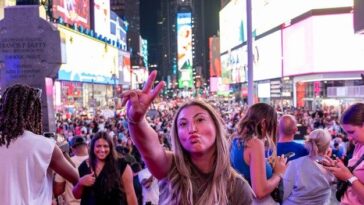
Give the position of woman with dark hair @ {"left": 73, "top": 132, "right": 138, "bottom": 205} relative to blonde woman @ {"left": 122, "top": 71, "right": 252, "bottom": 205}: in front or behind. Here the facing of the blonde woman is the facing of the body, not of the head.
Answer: behind

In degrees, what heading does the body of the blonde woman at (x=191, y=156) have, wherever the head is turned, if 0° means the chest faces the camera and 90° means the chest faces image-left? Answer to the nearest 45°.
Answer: approximately 0°

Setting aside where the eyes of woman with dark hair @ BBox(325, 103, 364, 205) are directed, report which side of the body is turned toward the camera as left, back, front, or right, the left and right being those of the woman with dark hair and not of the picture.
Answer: left
